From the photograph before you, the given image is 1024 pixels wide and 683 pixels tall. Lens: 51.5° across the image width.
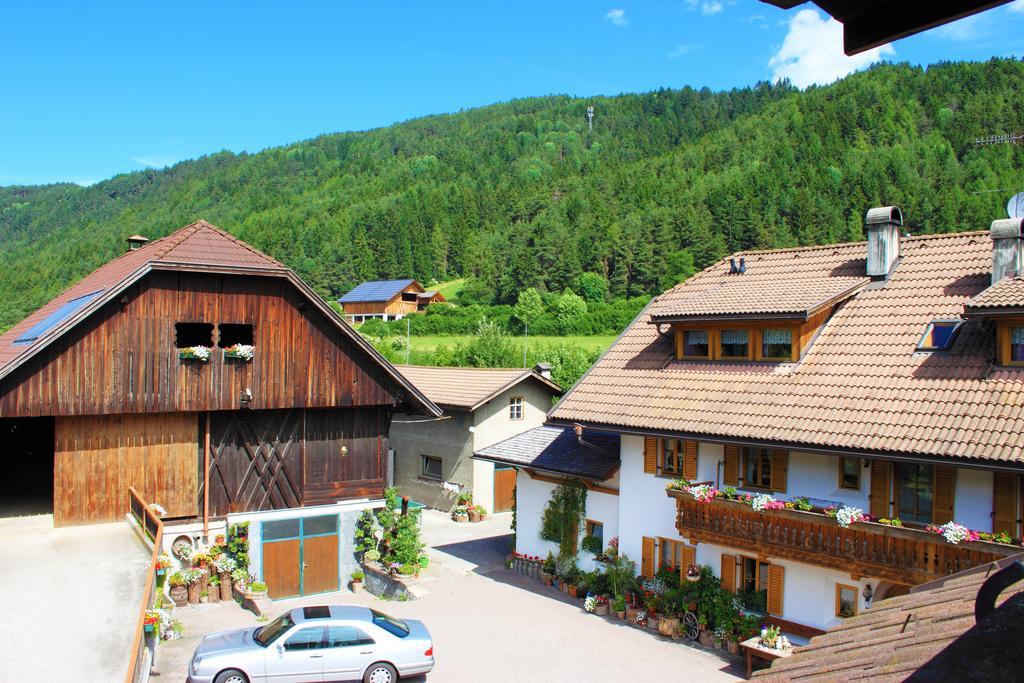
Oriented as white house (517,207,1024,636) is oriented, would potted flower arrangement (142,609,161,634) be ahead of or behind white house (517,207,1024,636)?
ahead

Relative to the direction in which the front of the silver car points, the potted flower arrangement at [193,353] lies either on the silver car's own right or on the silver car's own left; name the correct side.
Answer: on the silver car's own right

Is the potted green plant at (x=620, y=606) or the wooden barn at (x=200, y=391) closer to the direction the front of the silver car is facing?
the wooden barn

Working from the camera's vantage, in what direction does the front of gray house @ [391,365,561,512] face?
facing the viewer and to the right of the viewer

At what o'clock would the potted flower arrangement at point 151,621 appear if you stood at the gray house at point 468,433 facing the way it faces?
The potted flower arrangement is roughly at 2 o'clock from the gray house.

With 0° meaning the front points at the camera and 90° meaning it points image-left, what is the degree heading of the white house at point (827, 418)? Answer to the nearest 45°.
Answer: approximately 45°

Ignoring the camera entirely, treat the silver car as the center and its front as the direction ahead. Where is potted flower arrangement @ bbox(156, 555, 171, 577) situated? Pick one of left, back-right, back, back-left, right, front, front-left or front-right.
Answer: front-right

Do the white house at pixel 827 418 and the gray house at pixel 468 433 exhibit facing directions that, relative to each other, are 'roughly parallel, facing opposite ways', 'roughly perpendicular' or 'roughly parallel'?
roughly perpendicular

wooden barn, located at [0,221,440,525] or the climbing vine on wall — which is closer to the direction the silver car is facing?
the wooden barn

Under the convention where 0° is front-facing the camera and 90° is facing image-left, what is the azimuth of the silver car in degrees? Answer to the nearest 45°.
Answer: approximately 90°

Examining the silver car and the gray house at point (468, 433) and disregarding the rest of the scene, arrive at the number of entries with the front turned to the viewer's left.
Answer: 1

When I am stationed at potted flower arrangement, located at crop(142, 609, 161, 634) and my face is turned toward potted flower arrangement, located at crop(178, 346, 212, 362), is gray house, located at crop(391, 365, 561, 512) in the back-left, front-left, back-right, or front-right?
front-right

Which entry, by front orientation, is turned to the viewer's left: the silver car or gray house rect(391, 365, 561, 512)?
the silver car
